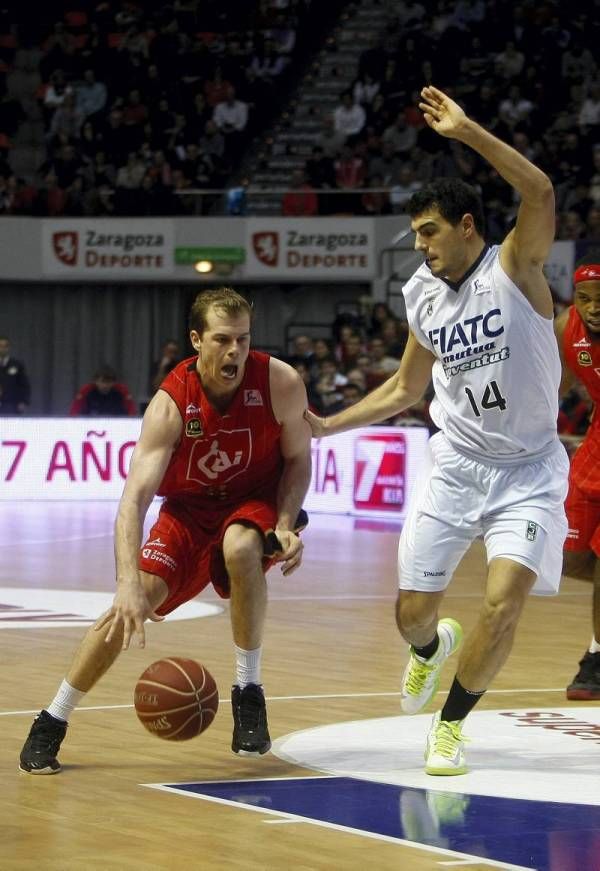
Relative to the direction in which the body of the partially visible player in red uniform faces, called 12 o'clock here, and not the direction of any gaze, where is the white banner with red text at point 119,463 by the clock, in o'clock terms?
The white banner with red text is roughly at 5 o'clock from the partially visible player in red uniform.

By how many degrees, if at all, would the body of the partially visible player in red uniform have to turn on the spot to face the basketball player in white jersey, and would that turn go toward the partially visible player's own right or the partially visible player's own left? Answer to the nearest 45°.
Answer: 0° — they already face them

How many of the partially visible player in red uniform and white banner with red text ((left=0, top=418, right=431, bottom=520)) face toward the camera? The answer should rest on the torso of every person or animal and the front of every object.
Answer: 2

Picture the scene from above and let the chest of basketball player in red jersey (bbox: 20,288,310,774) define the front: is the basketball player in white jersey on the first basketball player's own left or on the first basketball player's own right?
on the first basketball player's own left

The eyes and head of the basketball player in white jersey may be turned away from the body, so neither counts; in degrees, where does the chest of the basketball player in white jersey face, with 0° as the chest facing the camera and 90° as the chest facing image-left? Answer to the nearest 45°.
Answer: approximately 45°

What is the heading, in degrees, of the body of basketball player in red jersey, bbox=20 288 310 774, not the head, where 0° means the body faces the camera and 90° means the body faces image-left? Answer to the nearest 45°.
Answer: approximately 0°

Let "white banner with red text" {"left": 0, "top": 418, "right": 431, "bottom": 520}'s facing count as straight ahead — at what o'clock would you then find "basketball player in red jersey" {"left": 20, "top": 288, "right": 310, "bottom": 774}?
The basketball player in red jersey is roughly at 12 o'clock from the white banner with red text.

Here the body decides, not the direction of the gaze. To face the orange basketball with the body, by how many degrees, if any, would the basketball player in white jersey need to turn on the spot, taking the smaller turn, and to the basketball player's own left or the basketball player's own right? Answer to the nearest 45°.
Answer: approximately 45° to the basketball player's own right
